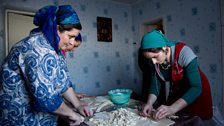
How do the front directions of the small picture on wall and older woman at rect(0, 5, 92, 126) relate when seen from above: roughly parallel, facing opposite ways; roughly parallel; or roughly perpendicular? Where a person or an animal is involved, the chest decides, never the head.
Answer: roughly perpendicular

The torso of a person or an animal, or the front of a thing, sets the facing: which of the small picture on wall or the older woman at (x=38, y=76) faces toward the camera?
the small picture on wall

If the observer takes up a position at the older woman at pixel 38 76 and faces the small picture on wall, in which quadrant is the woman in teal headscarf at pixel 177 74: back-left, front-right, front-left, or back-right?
front-right

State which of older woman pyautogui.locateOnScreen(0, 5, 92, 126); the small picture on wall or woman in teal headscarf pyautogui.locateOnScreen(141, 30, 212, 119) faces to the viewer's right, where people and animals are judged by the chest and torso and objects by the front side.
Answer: older woman pyautogui.locateOnScreen(0, 5, 92, 126)

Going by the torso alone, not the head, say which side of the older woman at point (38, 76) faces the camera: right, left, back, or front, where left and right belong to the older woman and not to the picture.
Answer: right

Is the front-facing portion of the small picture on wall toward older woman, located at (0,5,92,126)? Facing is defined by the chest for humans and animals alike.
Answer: yes

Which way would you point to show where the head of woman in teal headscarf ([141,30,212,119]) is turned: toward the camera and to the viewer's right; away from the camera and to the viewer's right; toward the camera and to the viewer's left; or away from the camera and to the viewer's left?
toward the camera and to the viewer's left

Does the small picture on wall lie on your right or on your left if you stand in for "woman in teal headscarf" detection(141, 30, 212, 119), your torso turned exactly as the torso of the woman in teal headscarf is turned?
on your right

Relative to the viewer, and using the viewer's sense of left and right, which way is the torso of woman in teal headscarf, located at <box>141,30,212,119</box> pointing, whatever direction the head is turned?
facing the viewer and to the left of the viewer

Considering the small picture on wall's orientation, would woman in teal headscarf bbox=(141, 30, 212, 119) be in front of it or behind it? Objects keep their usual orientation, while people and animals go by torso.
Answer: in front

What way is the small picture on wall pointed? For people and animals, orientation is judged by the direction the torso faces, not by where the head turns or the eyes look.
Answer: toward the camera

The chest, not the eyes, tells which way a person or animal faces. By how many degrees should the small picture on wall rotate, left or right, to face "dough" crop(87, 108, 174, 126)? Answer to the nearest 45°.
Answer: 0° — it already faces it
